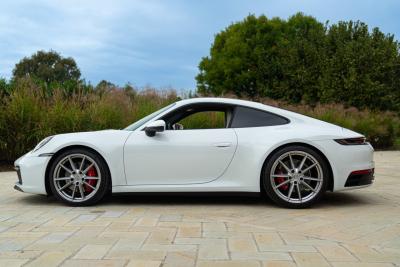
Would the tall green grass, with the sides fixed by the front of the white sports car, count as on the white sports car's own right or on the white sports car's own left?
on the white sports car's own right

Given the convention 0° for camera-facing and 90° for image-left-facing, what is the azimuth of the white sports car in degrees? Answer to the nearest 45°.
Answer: approximately 90°

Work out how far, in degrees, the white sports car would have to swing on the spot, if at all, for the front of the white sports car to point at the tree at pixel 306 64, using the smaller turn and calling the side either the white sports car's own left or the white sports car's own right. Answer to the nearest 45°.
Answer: approximately 90° to the white sports car's own right

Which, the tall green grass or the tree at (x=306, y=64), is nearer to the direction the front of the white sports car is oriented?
the tall green grass
